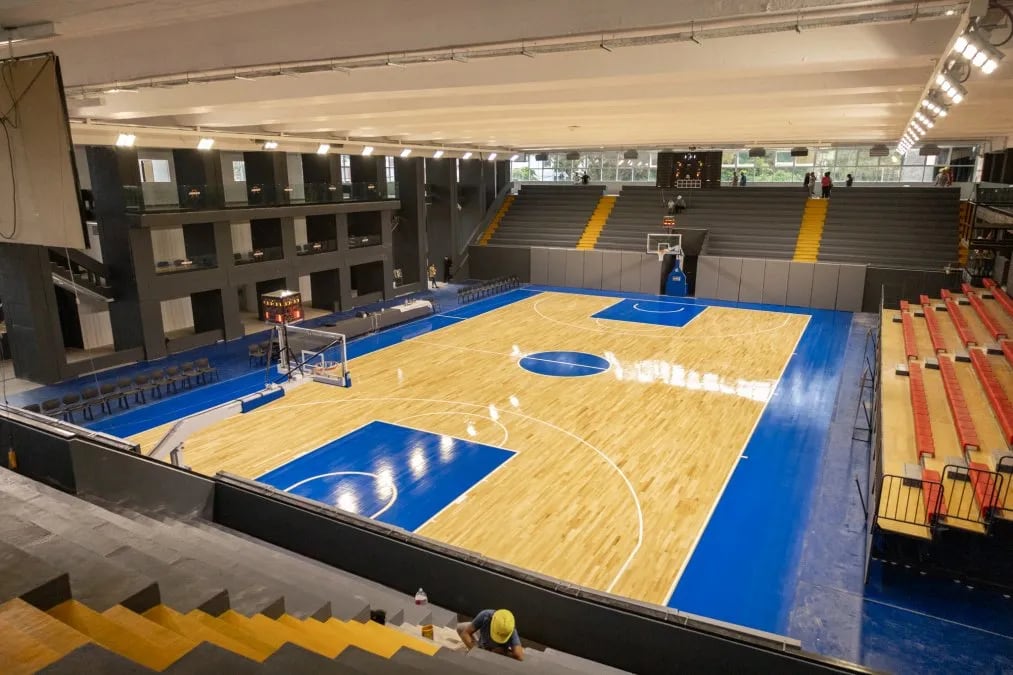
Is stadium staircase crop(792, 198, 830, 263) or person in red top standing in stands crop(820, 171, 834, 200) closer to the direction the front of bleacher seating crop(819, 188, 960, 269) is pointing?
the stadium staircase

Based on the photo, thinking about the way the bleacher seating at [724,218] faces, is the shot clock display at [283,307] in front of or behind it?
in front

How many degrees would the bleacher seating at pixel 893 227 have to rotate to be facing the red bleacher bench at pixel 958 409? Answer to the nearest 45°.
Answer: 0° — it already faces it

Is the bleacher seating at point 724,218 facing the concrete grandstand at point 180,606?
yes

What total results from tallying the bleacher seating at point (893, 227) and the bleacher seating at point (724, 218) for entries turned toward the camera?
2

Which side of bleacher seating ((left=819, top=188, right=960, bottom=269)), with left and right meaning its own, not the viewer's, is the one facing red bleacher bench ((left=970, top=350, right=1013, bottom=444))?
front

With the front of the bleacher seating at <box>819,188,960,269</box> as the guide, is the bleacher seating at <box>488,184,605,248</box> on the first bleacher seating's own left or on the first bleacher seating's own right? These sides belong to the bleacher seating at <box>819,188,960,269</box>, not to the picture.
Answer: on the first bleacher seating's own right

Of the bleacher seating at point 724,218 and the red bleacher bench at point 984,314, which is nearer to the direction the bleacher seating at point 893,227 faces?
the red bleacher bench

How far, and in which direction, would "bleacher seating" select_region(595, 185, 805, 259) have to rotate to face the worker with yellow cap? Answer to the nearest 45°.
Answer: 0° — it already faces them

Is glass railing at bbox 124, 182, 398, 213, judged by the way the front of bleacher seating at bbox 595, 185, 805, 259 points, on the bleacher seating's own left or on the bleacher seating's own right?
on the bleacher seating's own right

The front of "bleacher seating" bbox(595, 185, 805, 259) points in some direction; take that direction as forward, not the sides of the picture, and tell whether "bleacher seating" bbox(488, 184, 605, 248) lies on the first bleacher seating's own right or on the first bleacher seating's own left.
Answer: on the first bleacher seating's own right

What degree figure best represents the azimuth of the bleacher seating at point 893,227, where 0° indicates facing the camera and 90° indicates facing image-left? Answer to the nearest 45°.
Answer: approximately 0°
